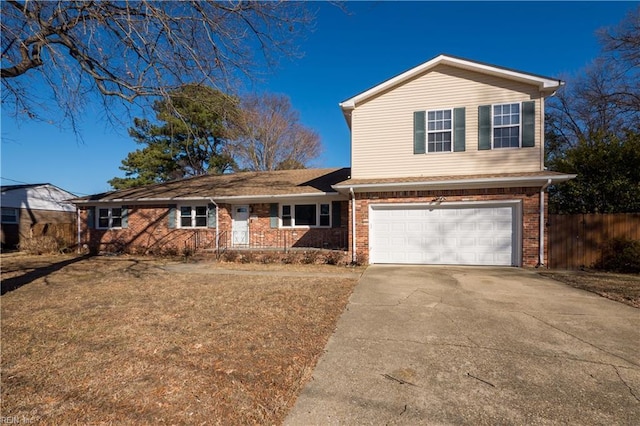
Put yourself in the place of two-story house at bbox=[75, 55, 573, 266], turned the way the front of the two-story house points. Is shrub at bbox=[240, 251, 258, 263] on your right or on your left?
on your right

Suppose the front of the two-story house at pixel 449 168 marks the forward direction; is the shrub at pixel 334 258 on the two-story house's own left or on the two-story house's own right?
on the two-story house's own right

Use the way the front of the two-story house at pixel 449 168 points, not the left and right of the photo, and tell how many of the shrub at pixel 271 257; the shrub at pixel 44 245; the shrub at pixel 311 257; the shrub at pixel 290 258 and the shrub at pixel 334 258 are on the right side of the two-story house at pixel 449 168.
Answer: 5

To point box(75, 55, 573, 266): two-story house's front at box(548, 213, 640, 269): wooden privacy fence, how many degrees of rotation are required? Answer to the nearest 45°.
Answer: approximately 90° to its left

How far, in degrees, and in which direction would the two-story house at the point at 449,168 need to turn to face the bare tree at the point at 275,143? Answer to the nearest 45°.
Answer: approximately 135° to its right

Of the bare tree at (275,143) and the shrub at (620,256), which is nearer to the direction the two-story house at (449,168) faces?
the shrub

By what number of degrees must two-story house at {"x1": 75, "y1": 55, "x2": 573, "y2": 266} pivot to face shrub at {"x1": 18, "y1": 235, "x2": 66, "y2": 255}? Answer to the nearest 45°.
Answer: approximately 90° to its right

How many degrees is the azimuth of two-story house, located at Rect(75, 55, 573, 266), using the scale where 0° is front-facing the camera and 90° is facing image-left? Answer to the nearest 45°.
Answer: approximately 0°

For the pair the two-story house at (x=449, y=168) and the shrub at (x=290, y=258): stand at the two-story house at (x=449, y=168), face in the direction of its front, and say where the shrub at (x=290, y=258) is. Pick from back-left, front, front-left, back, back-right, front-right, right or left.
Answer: right

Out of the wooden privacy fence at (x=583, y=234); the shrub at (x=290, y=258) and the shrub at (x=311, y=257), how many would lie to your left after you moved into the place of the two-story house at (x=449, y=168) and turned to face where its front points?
1

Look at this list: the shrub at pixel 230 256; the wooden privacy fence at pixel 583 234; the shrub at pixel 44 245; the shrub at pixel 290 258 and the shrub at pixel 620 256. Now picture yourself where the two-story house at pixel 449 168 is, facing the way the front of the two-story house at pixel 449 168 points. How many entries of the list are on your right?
3

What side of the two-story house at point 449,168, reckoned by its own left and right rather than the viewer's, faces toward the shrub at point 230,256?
right

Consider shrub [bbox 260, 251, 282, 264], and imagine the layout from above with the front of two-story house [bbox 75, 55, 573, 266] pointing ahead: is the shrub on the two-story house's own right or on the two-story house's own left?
on the two-story house's own right
